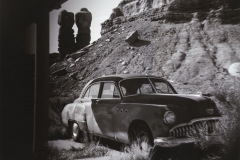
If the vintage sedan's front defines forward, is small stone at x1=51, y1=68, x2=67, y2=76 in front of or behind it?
behind

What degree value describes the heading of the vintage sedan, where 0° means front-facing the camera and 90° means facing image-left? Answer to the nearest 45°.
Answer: approximately 315°

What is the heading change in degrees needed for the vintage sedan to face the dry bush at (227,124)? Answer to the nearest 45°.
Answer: approximately 45° to its left

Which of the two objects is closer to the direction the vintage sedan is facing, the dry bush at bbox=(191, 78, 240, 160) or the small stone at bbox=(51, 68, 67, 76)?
the dry bush

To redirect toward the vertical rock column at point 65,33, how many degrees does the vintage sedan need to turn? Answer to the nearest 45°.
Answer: approximately 180°

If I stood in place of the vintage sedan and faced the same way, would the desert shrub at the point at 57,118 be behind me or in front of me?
behind
